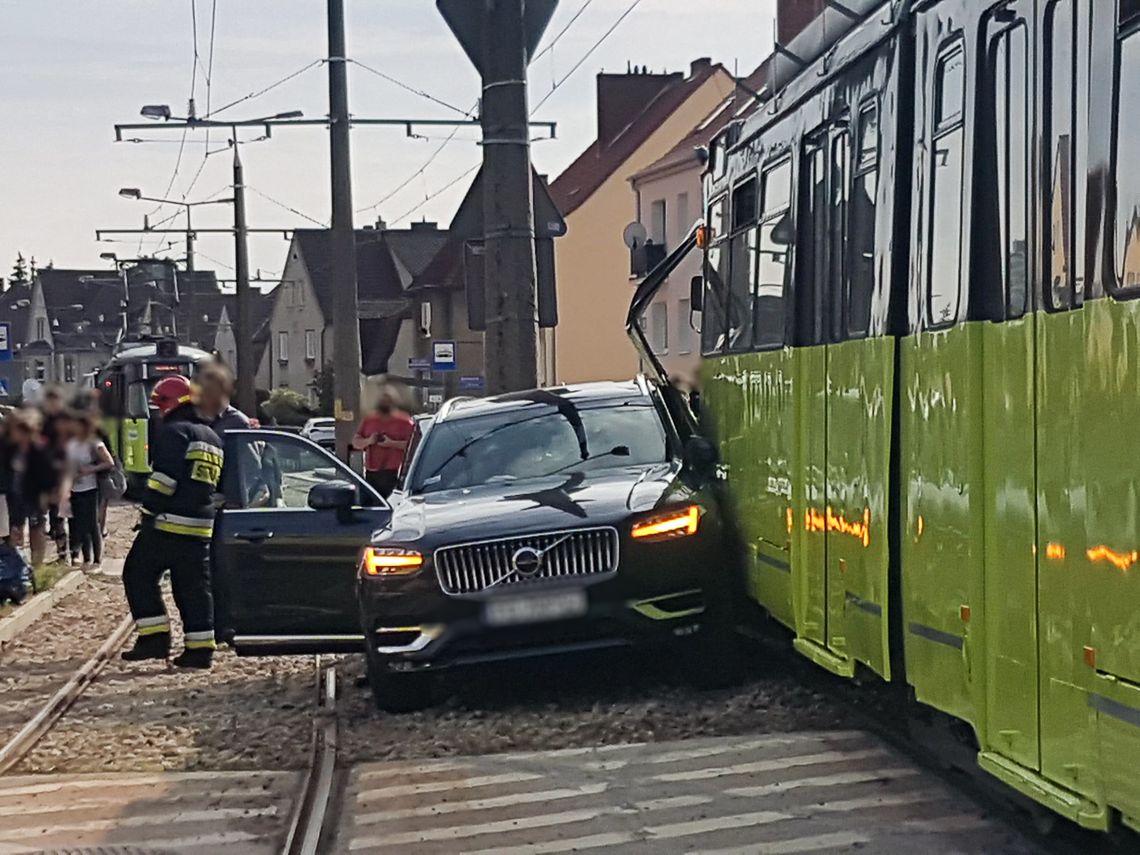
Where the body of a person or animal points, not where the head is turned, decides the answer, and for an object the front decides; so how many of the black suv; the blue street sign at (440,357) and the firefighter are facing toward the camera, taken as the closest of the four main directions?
2

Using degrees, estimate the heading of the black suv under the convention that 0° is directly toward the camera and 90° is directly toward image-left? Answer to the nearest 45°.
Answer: approximately 0°

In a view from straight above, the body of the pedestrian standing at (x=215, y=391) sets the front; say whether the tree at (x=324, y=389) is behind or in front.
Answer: behind
